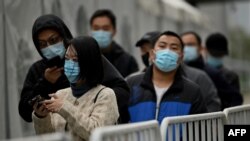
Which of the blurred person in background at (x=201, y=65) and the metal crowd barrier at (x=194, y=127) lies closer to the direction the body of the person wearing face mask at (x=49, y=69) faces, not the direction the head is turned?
the metal crowd barrier

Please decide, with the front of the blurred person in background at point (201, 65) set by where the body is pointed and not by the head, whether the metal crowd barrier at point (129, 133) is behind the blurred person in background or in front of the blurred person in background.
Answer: in front

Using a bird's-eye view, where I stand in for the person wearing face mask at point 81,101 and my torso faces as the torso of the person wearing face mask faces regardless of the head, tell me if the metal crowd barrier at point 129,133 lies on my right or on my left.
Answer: on my left

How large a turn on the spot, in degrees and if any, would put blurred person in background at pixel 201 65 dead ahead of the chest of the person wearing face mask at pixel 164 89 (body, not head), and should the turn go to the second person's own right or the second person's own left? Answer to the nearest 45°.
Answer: approximately 180°
